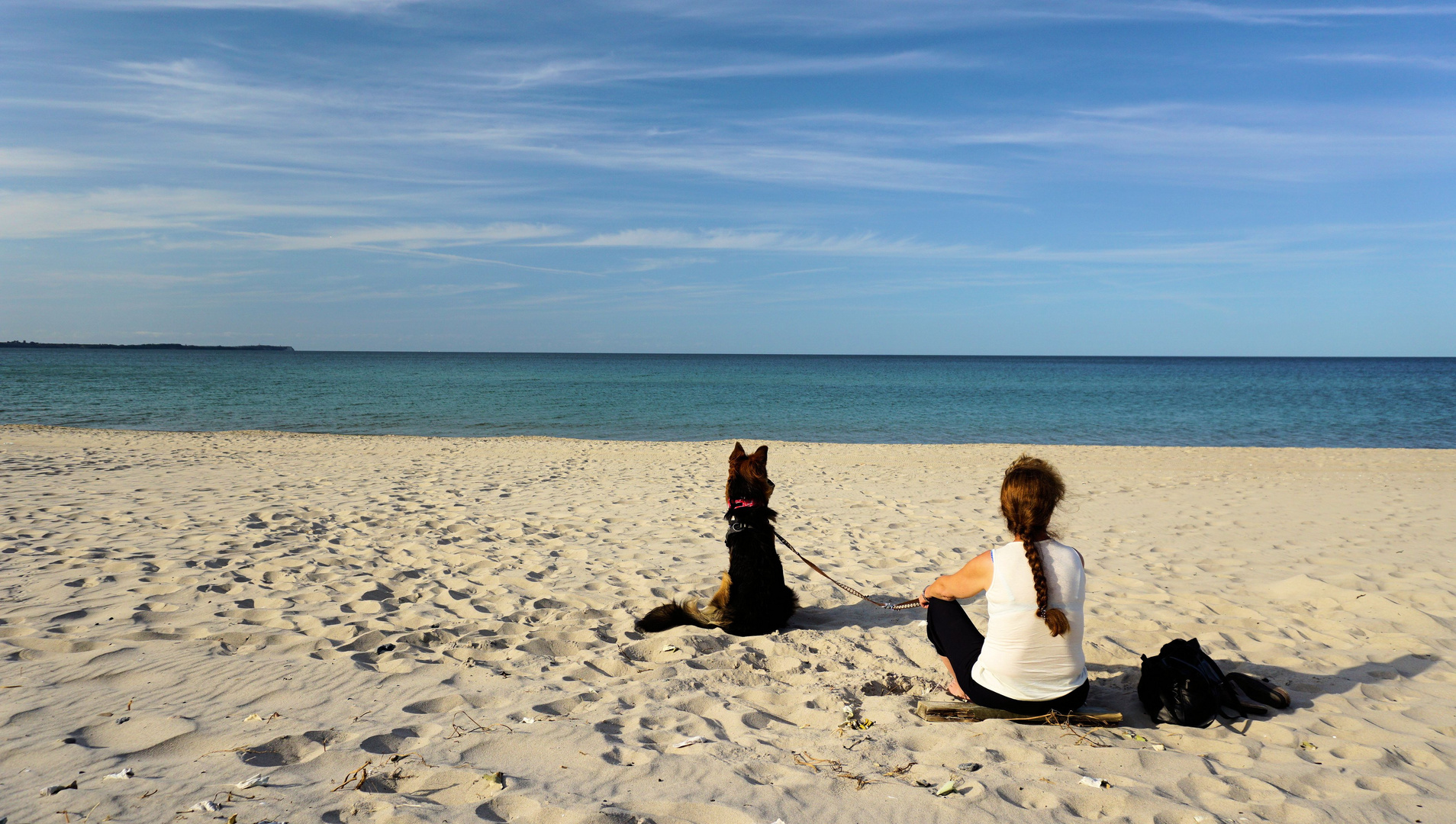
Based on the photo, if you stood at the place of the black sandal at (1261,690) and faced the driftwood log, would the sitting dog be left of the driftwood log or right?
right

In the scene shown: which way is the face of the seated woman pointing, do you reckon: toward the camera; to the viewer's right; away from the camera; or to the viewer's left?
away from the camera

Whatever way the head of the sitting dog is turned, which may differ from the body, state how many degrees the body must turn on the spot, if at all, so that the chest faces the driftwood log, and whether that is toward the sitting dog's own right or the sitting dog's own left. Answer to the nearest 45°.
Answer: approximately 135° to the sitting dog's own right

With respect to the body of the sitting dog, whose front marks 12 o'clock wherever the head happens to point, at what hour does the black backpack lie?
The black backpack is roughly at 4 o'clock from the sitting dog.

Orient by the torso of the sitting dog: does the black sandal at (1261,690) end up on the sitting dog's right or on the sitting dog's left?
on the sitting dog's right

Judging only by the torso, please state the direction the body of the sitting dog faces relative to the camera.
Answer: away from the camera

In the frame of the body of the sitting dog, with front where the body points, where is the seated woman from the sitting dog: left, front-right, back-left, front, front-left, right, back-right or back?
back-right
